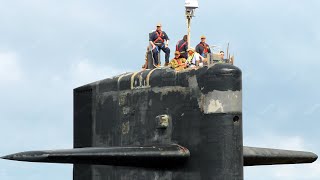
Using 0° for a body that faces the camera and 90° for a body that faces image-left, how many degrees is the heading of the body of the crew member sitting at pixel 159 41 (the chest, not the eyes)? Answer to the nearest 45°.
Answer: approximately 0°

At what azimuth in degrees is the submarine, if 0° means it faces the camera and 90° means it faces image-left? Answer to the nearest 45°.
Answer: approximately 315°

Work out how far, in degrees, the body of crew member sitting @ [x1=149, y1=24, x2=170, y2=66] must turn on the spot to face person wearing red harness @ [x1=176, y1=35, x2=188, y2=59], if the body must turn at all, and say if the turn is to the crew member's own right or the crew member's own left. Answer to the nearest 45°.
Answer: approximately 45° to the crew member's own left
